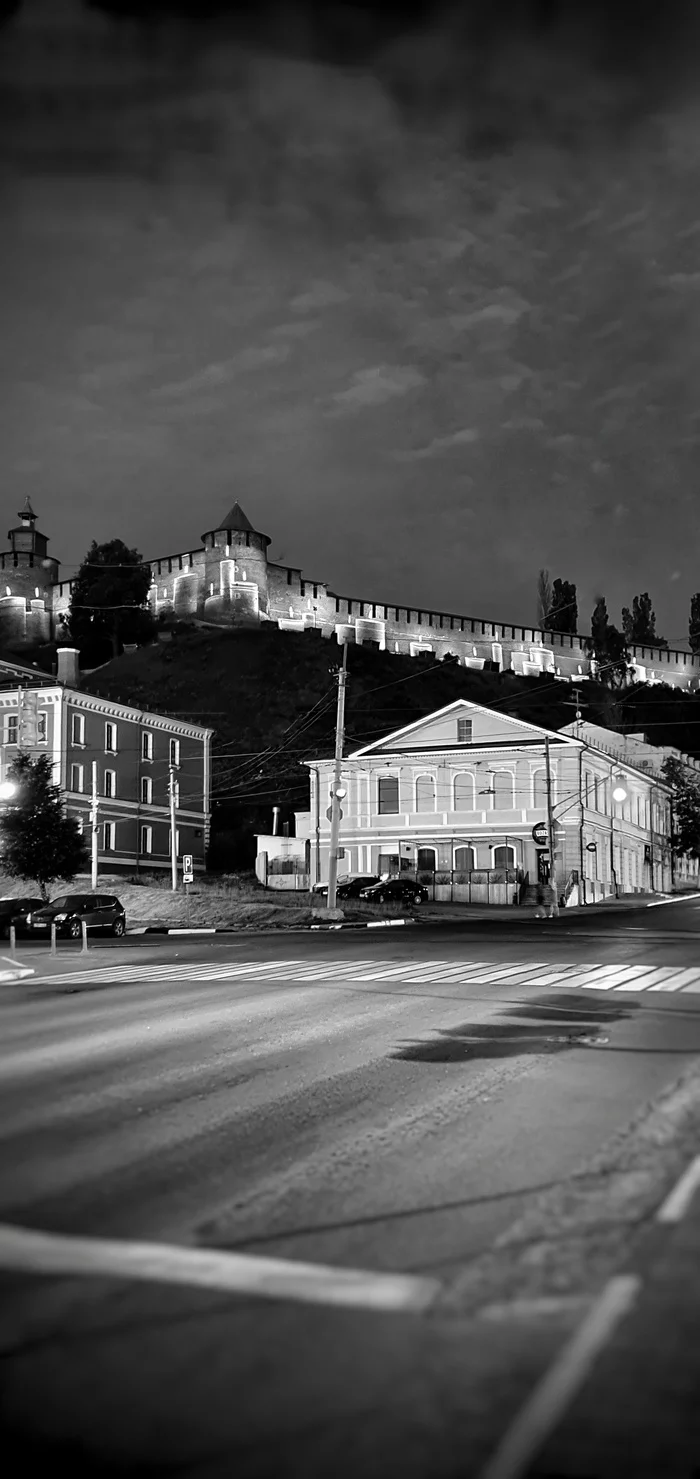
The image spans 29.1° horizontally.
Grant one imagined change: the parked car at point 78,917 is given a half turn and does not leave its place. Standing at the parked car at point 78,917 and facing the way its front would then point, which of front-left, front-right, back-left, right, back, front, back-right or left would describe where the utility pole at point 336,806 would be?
front-right

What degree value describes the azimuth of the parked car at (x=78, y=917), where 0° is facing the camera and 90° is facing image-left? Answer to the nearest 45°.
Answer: approximately 45°
